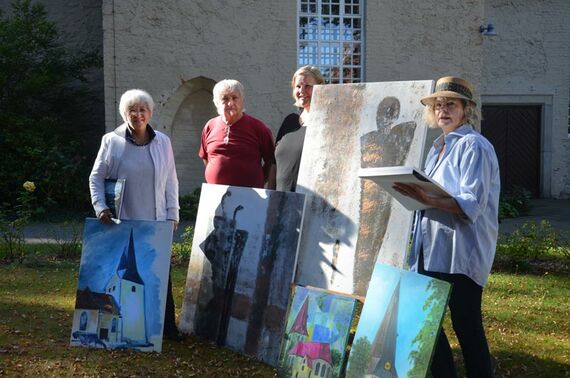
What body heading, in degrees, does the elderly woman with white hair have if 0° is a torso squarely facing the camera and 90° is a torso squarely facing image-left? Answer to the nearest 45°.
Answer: approximately 0°

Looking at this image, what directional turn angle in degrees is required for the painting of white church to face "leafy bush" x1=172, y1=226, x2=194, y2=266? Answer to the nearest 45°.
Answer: approximately 180°

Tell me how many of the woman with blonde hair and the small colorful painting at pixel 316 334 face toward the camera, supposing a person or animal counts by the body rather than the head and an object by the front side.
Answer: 2

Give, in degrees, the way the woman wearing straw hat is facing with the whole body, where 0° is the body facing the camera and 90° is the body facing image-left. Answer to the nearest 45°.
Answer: approximately 45°
